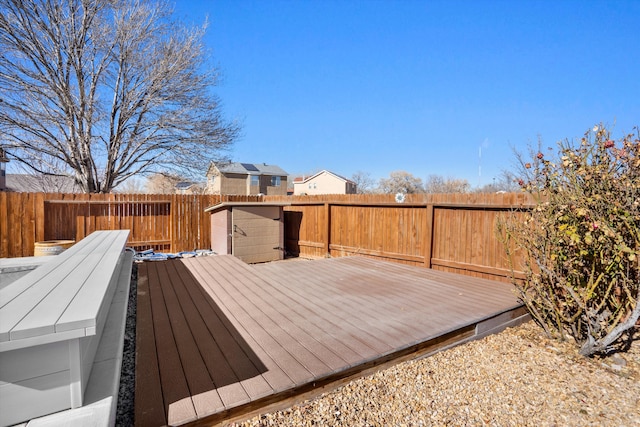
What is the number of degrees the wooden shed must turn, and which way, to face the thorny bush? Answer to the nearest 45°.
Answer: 0° — it already faces it

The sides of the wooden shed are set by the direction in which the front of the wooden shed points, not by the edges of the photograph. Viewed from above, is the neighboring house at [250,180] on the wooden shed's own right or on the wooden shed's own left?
on the wooden shed's own left

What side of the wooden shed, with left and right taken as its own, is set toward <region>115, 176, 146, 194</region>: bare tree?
back

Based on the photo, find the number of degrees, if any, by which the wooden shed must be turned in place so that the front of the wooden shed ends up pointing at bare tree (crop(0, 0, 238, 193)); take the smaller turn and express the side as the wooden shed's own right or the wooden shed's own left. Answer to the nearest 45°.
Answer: approximately 180°

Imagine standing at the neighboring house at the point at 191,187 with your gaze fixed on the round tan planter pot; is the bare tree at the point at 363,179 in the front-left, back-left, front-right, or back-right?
back-left

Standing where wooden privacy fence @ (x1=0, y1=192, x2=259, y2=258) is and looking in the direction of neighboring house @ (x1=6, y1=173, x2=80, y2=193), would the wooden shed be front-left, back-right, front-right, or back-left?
back-right

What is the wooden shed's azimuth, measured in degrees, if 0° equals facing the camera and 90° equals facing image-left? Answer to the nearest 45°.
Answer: approximately 315°

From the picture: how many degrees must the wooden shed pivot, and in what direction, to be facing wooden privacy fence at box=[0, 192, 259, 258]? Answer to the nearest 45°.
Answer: approximately 135° to its right

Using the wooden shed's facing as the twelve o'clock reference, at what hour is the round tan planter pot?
The round tan planter pot is roughly at 4 o'clock from the wooden shed.

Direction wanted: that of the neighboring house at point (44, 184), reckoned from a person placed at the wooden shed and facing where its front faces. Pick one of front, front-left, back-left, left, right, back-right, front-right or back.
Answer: back
